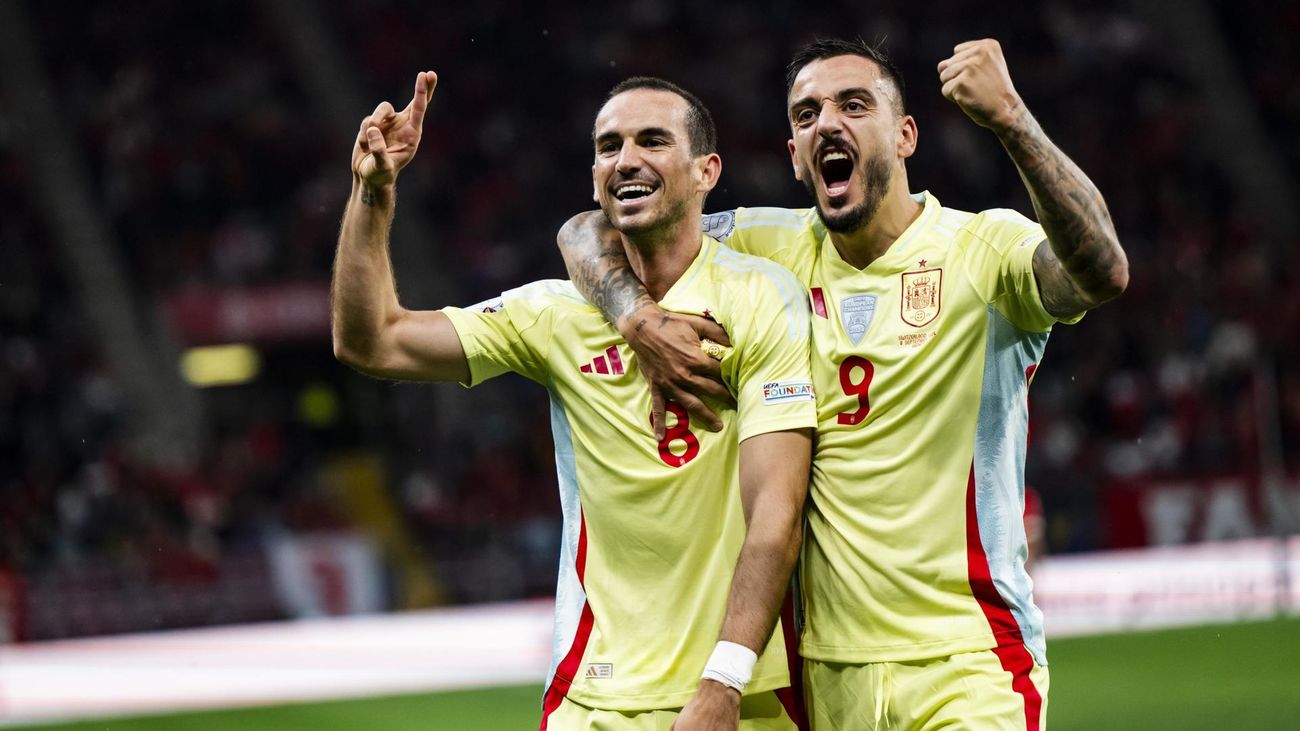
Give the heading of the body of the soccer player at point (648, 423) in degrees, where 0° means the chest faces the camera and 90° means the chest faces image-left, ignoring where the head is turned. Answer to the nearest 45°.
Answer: approximately 0°

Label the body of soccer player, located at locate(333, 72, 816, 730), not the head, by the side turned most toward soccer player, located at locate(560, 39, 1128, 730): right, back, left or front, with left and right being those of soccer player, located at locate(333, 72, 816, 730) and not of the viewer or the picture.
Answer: left
